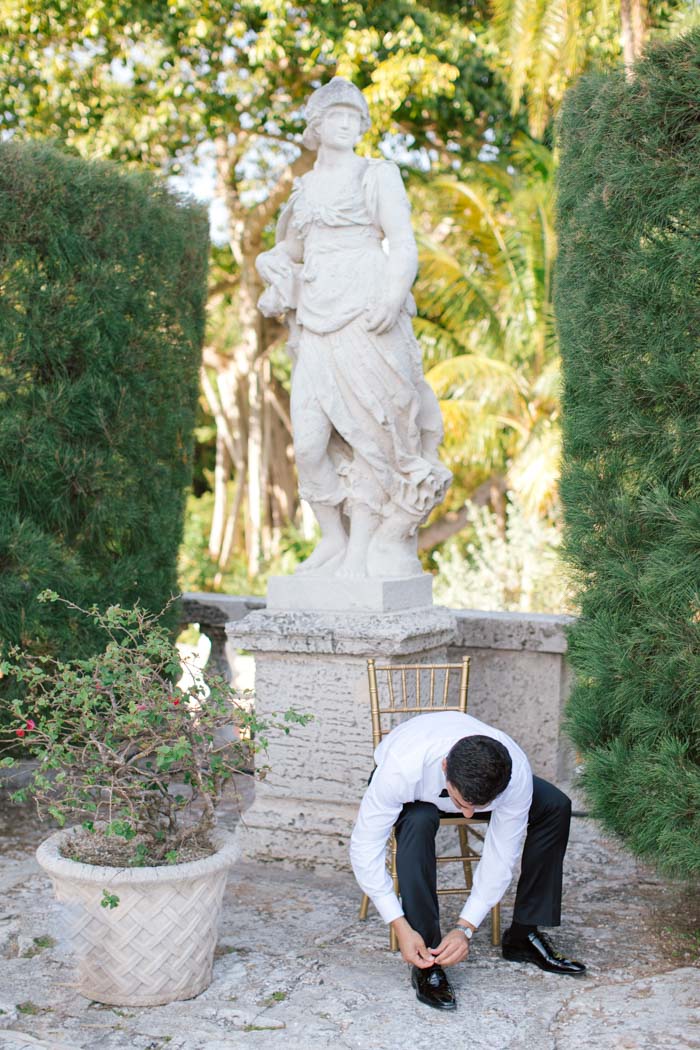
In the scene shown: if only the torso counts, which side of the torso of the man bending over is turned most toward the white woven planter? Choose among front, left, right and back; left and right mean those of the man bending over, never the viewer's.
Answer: right

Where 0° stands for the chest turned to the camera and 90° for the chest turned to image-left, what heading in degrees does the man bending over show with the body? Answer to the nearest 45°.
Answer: approximately 0°

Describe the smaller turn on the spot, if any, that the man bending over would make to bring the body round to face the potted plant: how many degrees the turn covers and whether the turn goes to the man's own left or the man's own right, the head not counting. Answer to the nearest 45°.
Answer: approximately 90° to the man's own right

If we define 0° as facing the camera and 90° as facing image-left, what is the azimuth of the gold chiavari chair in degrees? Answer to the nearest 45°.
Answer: approximately 0°

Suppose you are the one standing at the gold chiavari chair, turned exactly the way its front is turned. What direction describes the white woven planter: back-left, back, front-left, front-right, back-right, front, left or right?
front-right
